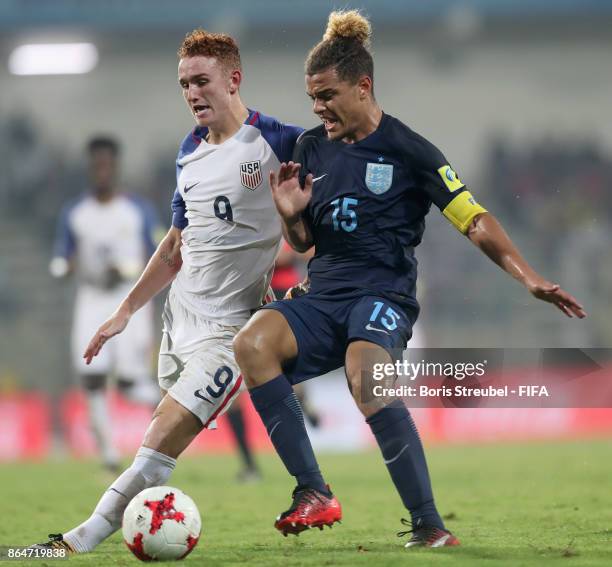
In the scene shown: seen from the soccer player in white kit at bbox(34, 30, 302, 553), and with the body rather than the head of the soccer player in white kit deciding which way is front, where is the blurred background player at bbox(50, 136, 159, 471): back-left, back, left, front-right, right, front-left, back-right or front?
back-right

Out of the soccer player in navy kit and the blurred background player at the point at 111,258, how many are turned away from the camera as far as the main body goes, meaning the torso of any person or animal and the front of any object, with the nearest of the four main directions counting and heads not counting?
0

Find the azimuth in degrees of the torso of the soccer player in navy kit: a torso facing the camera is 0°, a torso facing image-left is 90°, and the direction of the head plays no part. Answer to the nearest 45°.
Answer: approximately 45°

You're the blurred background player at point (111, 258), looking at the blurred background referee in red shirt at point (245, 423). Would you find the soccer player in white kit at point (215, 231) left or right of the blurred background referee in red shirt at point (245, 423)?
right

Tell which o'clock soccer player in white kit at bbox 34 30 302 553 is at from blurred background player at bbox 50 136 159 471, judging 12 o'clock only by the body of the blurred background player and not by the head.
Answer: The soccer player in white kit is roughly at 12 o'clock from the blurred background player.

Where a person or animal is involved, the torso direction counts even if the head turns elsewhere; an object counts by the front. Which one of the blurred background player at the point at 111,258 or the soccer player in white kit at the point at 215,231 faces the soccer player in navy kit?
the blurred background player

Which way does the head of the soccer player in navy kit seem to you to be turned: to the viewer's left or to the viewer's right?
to the viewer's left

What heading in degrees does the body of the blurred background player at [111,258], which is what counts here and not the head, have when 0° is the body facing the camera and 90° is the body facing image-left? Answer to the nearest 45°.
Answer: approximately 0°

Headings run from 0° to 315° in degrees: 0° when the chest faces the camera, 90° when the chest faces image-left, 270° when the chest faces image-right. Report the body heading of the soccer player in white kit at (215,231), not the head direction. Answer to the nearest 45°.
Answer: approximately 45°

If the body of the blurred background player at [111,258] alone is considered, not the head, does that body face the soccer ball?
yes

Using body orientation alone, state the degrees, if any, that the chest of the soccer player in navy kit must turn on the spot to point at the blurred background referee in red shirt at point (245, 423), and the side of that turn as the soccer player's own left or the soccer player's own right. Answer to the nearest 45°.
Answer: approximately 135° to the soccer player's own right
